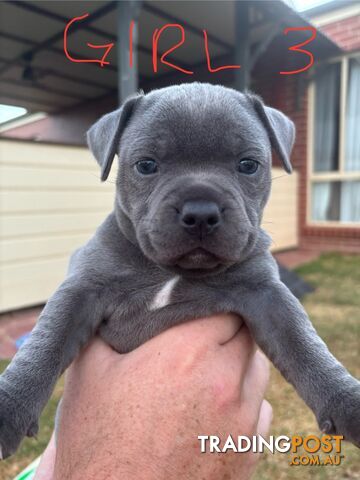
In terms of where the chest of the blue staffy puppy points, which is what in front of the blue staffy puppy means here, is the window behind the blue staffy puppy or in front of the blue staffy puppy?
behind

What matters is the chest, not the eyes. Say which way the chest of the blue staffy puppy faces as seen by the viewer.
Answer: toward the camera
